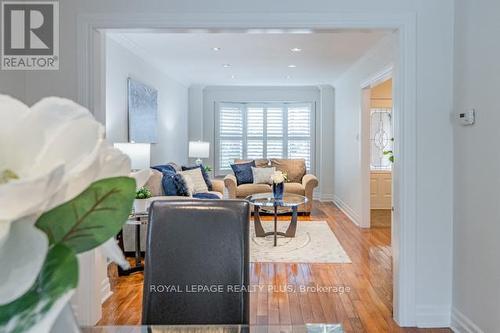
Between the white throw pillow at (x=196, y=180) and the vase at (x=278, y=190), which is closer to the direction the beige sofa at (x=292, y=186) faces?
the vase

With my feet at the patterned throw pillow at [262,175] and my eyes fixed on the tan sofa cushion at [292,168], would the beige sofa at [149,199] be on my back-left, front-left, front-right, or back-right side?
back-right

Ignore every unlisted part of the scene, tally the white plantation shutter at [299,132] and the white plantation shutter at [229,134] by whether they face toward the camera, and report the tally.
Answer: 2

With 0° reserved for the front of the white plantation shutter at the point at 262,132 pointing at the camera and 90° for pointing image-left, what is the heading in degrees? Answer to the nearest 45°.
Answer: approximately 0°

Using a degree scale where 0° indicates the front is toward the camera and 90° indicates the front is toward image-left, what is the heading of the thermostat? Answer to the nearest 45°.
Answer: approximately 45°

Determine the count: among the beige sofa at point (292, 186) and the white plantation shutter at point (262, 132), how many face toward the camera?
2

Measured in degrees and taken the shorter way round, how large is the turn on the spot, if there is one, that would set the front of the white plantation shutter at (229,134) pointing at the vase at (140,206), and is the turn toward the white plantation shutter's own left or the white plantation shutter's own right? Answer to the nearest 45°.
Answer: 0° — it already faces it
